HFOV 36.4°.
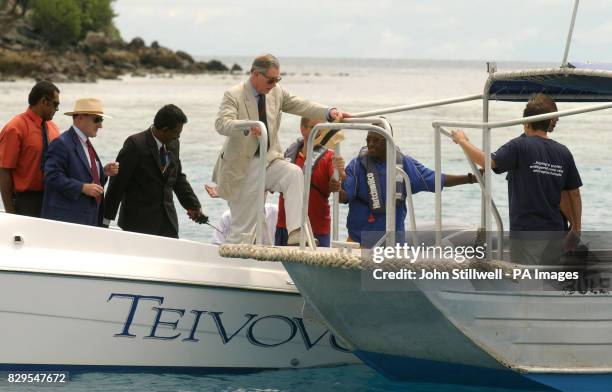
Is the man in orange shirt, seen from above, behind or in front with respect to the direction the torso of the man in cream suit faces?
behind

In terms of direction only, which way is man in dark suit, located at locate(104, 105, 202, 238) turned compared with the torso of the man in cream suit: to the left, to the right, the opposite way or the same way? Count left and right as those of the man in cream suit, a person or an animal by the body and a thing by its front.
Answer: the same way

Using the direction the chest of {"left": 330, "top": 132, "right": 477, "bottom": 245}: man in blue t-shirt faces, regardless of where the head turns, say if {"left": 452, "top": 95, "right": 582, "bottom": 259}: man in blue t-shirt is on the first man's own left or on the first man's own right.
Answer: on the first man's own left

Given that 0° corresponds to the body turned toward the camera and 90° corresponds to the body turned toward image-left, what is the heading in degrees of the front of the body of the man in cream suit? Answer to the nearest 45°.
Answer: approximately 315°

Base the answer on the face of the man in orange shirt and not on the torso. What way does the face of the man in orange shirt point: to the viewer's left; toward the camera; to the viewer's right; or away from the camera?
to the viewer's right

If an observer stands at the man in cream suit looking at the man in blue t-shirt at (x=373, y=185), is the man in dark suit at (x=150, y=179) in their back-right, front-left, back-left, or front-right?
back-left

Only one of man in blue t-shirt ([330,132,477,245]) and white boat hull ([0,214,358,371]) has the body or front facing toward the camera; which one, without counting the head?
the man in blue t-shirt

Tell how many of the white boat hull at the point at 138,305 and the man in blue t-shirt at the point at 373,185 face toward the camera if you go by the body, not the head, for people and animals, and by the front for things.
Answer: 1

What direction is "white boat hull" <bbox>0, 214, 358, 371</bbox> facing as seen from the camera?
to the viewer's left

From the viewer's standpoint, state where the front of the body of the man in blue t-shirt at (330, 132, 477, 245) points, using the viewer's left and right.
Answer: facing the viewer

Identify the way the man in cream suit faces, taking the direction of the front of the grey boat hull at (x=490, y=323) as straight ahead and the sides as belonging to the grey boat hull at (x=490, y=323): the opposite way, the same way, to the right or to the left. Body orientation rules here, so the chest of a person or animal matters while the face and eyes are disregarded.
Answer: to the left

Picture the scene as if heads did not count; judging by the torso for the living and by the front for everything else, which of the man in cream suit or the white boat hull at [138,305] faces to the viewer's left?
the white boat hull

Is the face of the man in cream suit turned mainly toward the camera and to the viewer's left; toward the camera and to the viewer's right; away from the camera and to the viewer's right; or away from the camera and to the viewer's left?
toward the camera and to the viewer's right

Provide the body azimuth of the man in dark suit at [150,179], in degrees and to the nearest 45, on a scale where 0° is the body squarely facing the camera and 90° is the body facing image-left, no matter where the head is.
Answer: approximately 315°

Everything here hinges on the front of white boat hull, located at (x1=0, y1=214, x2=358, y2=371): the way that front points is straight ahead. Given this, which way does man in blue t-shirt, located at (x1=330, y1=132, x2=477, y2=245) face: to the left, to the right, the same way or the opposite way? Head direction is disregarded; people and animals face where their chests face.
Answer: to the left

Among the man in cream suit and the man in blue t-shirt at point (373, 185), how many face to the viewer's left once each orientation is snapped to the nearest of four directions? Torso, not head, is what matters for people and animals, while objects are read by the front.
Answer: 0
